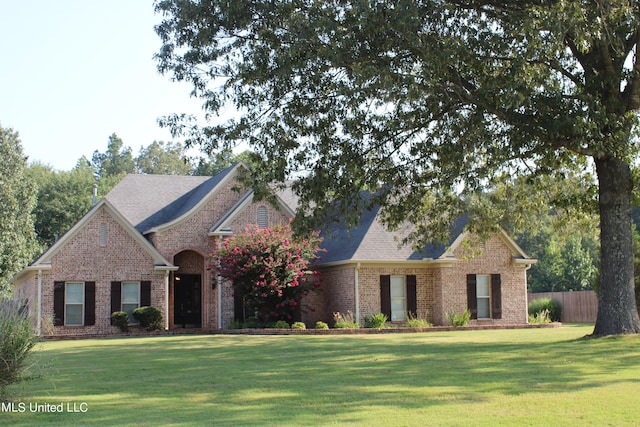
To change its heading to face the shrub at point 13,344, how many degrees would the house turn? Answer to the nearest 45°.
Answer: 0° — it already faces it

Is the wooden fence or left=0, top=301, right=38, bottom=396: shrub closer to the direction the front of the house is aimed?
the shrub

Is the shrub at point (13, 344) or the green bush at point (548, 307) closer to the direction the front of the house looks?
the shrub

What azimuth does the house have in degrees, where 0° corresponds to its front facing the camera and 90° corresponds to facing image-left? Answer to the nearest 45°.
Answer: approximately 0°

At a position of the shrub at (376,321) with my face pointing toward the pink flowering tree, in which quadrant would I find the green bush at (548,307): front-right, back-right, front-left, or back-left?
back-right

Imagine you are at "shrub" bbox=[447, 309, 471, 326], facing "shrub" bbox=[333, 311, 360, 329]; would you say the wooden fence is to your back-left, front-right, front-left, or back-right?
back-right

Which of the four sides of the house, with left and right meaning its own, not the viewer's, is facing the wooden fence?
left
